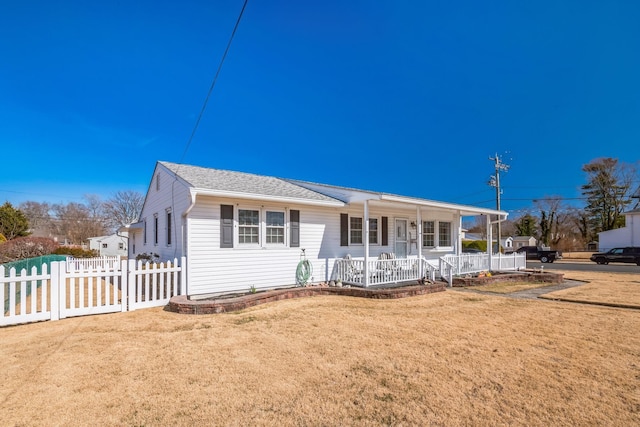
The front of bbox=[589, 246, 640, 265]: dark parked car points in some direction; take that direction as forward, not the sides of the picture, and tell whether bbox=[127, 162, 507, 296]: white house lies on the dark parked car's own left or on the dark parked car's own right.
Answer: on the dark parked car's own left

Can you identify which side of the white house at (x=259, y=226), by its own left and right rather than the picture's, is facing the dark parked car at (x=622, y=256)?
left

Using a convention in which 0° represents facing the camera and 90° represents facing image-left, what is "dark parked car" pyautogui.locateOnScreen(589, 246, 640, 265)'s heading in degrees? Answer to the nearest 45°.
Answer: approximately 90°

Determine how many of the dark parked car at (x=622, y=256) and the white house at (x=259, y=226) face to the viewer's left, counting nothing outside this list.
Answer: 1

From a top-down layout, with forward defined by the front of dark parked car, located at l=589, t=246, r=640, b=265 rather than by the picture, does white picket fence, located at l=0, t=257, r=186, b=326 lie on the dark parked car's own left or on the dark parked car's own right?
on the dark parked car's own left

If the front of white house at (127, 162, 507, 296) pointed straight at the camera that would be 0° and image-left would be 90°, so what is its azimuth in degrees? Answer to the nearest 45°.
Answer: approximately 315°

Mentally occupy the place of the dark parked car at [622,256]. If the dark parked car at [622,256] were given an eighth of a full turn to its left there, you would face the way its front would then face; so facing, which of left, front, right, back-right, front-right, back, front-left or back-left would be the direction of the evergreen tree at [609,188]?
back-right

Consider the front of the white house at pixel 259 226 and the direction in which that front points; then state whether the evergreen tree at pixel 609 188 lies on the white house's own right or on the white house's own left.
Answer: on the white house's own left

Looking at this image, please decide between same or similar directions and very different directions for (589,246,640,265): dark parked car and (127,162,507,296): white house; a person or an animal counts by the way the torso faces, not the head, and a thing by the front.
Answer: very different directions
